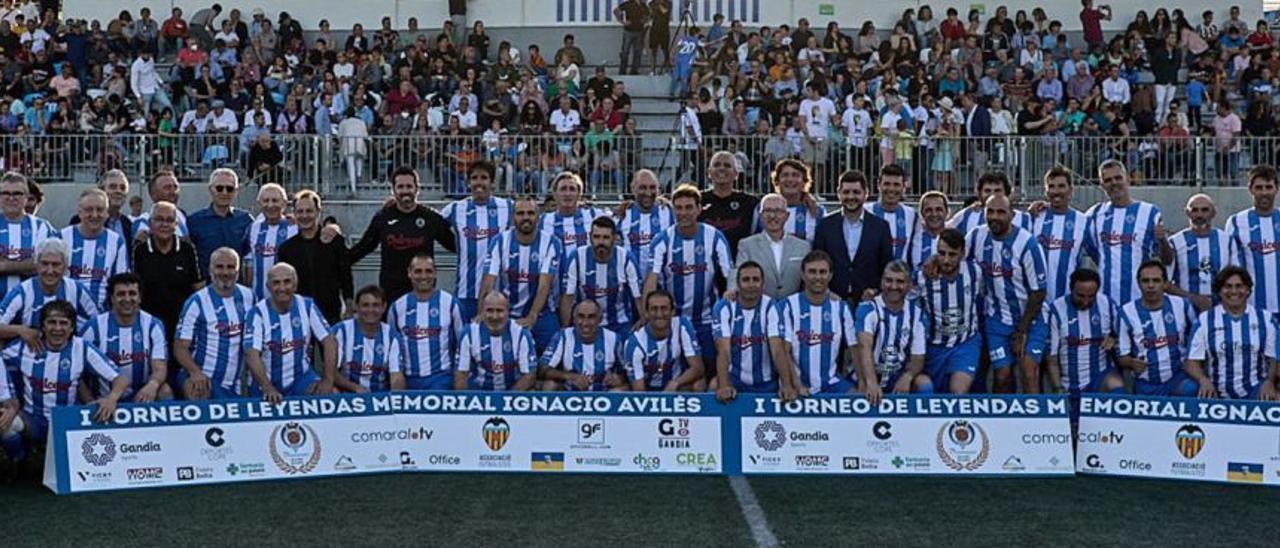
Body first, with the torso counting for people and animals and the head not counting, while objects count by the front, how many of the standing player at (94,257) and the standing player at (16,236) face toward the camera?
2

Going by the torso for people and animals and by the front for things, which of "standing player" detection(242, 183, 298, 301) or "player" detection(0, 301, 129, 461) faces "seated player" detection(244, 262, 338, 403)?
"standing player" detection(242, 183, 298, 301)

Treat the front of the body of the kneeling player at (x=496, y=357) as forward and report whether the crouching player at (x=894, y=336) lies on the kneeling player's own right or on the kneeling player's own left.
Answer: on the kneeling player's own left

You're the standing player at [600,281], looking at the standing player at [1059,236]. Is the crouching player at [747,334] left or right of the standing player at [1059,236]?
right

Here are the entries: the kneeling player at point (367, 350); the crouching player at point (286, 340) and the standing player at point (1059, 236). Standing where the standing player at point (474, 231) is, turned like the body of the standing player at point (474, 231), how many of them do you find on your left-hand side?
1

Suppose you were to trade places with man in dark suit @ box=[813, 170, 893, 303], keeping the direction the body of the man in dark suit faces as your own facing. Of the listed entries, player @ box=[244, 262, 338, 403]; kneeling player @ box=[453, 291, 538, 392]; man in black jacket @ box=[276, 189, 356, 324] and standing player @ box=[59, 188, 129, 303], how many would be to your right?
4

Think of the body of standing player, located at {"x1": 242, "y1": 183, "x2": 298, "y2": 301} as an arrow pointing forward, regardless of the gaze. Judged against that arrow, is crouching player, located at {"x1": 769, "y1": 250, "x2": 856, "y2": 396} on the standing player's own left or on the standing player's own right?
on the standing player's own left

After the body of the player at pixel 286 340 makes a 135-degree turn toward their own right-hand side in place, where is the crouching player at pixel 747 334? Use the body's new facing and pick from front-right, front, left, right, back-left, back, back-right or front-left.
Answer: back-right

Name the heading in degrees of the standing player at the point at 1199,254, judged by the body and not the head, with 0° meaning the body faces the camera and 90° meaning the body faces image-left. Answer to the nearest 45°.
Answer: approximately 0°

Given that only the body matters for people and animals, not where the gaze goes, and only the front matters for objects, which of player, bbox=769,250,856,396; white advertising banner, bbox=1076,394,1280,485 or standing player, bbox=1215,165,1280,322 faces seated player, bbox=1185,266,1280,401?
standing player, bbox=1215,165,1280,322

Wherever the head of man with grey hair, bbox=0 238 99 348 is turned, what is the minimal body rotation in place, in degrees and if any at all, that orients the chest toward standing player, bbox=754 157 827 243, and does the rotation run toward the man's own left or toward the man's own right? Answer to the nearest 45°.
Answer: approximately 90° to the man's own left

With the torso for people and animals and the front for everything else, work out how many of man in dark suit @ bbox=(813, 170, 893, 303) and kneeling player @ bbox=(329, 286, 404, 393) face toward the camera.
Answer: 2

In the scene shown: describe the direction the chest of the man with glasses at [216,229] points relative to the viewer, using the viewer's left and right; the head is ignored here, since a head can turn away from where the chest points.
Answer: facing the viewer

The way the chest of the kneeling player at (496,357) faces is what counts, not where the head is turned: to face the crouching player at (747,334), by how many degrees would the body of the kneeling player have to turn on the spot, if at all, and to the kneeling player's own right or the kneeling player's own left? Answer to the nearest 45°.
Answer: approximately 90° to the kneeling player's own left

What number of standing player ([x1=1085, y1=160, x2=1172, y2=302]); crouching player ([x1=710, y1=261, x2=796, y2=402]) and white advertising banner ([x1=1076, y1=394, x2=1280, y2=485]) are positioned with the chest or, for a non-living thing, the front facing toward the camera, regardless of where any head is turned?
3
